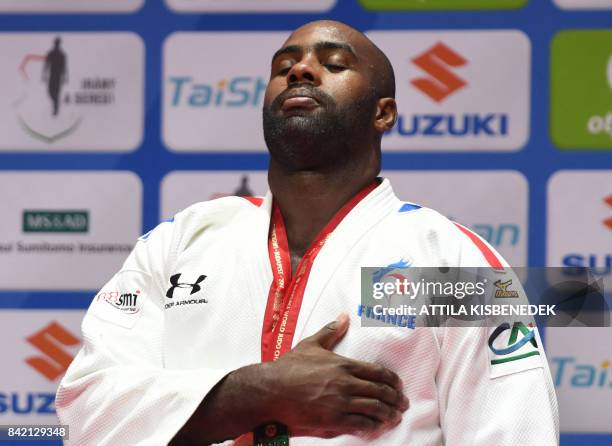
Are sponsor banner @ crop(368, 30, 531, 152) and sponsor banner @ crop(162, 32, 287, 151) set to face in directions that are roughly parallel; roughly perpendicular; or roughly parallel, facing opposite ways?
roughly parallel

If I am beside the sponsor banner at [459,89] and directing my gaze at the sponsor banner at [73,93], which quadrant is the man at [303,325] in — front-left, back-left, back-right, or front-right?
front-left

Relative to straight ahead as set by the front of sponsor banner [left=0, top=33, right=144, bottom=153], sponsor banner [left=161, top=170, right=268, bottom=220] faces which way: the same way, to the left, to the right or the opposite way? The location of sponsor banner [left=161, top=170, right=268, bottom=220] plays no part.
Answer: the same way

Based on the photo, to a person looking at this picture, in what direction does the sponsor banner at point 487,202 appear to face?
facing the viewer

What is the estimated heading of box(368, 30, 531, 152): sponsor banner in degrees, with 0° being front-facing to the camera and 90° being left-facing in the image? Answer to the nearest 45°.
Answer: approximately 0°

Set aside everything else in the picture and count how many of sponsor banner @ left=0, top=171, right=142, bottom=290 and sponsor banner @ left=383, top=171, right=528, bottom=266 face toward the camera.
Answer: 2

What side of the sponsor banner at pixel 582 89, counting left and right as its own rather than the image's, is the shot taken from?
front

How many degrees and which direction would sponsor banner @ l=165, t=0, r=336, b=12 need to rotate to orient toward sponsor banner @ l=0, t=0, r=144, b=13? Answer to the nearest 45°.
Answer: approximately 90° to its right

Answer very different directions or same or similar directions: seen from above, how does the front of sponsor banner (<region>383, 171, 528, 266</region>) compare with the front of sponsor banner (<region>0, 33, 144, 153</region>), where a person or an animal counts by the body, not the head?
same or similar directions

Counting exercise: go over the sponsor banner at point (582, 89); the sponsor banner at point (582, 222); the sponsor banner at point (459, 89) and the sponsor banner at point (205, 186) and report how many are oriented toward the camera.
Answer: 4

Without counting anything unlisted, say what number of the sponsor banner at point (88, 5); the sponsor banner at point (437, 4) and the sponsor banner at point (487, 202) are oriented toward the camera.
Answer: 3

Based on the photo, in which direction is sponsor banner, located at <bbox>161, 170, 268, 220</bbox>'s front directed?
toward the camera

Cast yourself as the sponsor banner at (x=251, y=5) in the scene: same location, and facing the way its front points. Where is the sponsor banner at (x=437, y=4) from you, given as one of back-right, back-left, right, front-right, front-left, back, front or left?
left

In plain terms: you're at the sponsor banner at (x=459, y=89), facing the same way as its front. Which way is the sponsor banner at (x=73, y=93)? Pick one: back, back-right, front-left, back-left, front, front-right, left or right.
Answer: right

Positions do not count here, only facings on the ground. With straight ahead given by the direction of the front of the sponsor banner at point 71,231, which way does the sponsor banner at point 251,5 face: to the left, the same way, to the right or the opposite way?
the same way
